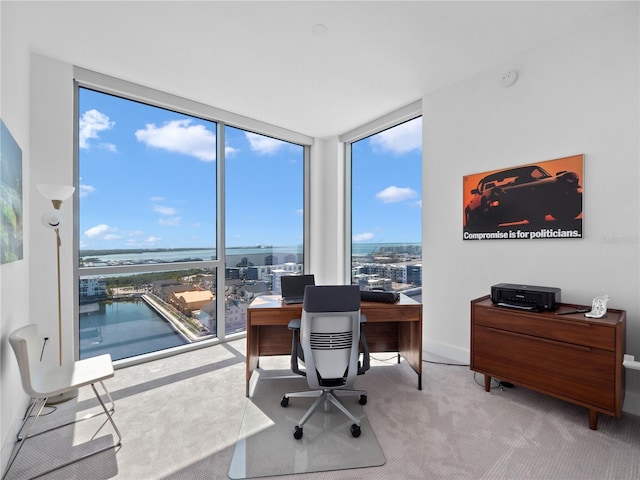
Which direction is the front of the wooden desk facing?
toward the camera

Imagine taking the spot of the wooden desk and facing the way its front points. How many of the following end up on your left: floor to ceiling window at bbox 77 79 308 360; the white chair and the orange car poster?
1

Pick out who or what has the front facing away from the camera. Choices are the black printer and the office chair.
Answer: the office chair

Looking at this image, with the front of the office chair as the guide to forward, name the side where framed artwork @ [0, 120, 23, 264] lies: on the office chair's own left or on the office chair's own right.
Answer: on the office chair's own left

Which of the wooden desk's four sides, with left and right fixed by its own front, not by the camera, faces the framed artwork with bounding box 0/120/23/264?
right

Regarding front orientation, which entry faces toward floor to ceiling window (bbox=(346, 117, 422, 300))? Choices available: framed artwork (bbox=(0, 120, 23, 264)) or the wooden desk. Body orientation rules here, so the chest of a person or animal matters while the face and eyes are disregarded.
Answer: the framed artwork

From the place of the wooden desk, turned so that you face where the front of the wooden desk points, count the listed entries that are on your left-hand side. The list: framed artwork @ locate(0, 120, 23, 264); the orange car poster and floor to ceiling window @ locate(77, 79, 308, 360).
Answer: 1

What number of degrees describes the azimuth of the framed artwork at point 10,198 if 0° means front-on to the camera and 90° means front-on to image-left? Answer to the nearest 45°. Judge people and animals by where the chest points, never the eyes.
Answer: approximately 270°

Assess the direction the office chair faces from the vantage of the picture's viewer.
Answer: facing away from the viewer

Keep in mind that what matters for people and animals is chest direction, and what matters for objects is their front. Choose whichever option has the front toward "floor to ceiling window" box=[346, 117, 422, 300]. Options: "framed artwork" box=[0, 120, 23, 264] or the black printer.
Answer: the framed artwork

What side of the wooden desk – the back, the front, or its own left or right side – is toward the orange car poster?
left

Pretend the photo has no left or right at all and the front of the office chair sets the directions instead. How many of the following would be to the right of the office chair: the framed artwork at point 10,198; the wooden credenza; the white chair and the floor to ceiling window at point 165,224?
1
